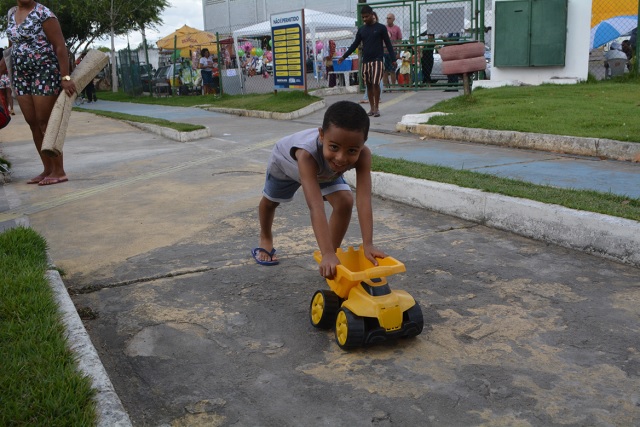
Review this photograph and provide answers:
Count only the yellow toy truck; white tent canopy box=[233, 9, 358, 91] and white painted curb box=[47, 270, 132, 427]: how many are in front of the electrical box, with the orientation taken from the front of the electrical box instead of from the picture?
2

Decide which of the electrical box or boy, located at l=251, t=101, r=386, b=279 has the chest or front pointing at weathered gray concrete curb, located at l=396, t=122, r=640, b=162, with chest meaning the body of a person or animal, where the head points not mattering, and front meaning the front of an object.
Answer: the electrical box

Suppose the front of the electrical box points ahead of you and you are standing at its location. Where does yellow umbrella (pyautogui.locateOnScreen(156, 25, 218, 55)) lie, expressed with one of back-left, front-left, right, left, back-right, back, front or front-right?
back-right

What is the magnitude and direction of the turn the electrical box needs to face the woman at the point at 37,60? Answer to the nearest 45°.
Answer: approximately 45° to its right

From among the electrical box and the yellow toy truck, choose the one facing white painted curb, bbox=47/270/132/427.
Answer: the electrical box

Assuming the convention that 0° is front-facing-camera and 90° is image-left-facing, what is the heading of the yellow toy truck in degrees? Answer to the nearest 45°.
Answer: approximately 315°

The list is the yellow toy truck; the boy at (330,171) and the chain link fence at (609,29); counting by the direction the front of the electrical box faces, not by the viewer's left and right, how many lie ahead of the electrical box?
2

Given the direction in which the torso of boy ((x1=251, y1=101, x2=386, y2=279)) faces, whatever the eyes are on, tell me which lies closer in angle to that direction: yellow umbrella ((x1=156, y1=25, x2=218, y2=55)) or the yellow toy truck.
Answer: the yellow toy truck

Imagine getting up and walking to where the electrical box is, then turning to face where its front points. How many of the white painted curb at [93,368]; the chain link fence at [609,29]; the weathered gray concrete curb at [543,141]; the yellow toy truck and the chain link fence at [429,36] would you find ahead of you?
3
